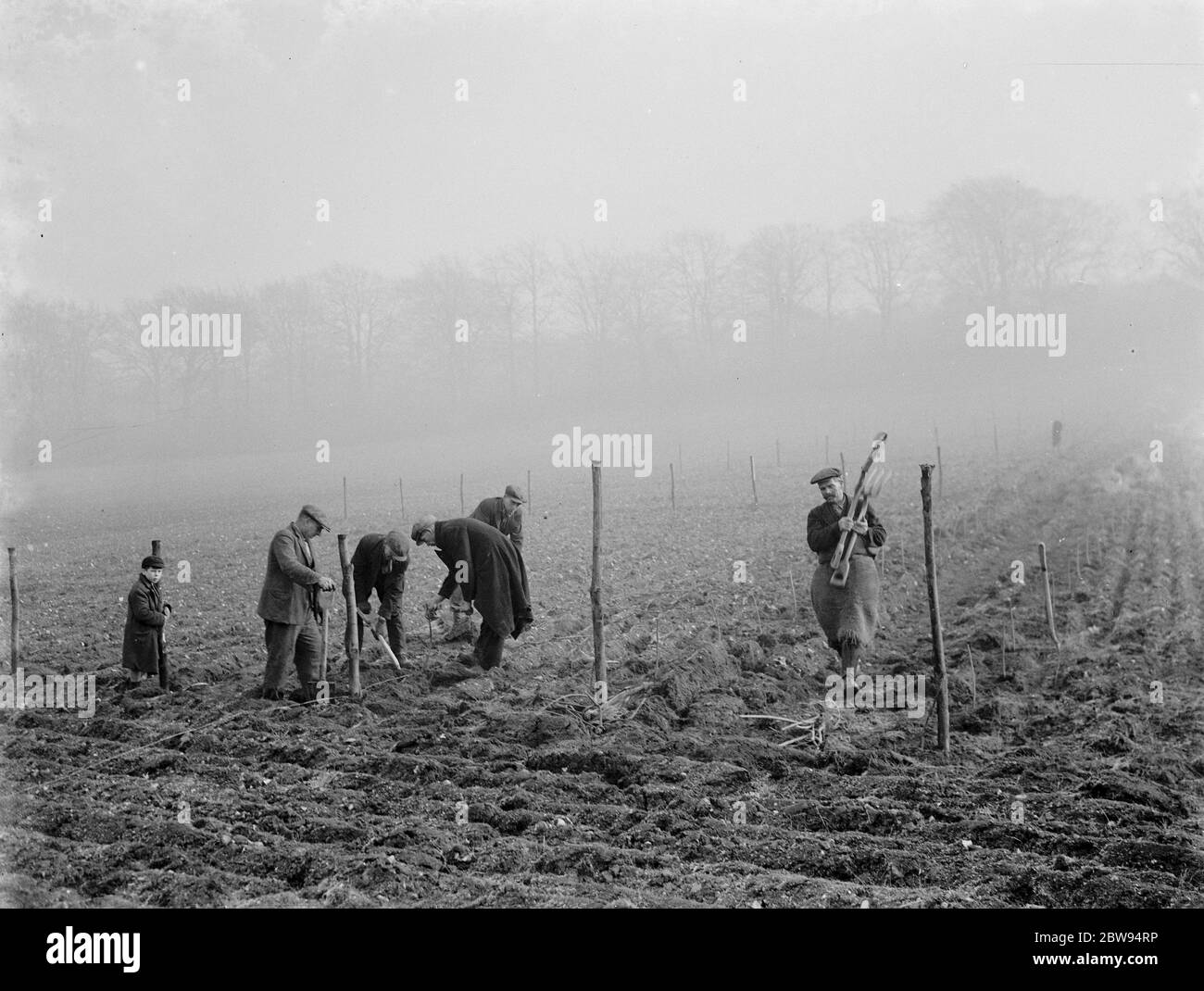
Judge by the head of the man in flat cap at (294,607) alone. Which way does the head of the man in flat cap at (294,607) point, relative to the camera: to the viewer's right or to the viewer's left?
to the viewer's right

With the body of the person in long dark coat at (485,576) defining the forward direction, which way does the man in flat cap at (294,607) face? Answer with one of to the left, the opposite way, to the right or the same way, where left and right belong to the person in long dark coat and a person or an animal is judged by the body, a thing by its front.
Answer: the opposite way

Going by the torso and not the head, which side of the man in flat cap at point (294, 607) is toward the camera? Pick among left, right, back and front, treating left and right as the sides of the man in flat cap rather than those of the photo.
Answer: right

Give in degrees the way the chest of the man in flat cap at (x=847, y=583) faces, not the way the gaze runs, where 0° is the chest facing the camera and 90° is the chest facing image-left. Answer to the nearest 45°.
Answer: approximately 0°

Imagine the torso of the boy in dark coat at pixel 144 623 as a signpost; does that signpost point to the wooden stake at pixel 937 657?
yes

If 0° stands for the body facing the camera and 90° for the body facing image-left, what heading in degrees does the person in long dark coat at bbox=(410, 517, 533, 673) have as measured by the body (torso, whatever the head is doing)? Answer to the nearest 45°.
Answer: approximately 90°

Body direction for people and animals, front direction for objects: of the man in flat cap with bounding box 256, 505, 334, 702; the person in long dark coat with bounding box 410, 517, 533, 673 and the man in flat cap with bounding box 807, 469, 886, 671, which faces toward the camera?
the man in flat cap with bounding box 807, 469, 886, 671

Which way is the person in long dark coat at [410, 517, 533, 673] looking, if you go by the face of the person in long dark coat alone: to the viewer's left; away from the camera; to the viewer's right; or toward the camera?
to the viewer's left

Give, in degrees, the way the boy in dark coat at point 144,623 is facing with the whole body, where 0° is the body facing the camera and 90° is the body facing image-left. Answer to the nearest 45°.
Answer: approximately 315°
